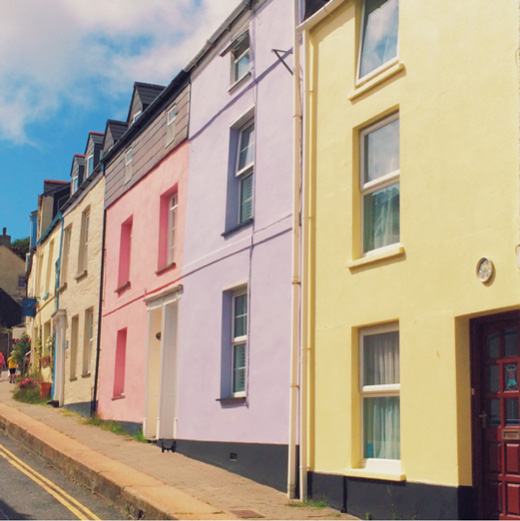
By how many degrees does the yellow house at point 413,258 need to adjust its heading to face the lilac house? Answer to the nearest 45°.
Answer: approximately 90° to its right

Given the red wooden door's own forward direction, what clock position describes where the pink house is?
The pink house is roughly at 3 o'clock from the red wooden door.

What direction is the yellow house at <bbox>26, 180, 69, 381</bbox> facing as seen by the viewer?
to the viewer's left

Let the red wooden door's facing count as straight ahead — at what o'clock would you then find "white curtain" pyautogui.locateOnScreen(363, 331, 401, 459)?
The white curtain is roughly at 3 o'clock from the red wooden door.

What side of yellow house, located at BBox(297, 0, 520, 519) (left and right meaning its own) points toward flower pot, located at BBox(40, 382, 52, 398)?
right

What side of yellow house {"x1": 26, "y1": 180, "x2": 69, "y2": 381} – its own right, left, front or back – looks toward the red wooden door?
left

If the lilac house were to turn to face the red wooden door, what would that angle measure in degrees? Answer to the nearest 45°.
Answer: approximately 90° to its left

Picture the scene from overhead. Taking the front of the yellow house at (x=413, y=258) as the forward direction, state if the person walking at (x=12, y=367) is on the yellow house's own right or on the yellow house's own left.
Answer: on the yellow house's own right

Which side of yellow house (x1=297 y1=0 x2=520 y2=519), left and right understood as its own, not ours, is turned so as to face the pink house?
right

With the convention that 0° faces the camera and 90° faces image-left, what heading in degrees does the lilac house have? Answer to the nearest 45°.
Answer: approximately 45°

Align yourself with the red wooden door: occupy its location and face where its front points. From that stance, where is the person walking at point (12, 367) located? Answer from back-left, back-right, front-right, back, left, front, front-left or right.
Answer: right

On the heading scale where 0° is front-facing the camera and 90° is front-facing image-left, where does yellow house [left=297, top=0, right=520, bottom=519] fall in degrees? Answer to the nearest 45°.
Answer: approximately 45°
